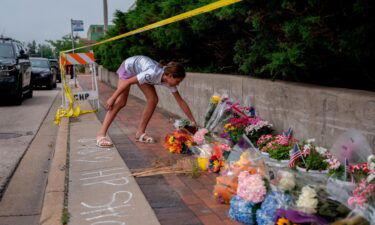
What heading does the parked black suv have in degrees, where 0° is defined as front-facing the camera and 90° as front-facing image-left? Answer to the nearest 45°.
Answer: approximately 0°

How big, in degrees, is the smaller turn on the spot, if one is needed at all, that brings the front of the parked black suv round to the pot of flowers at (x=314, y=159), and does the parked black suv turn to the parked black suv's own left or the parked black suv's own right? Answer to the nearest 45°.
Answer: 0° — it already faces it

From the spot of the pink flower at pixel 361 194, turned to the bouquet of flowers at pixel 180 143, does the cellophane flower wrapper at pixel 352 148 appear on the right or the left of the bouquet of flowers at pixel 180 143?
right

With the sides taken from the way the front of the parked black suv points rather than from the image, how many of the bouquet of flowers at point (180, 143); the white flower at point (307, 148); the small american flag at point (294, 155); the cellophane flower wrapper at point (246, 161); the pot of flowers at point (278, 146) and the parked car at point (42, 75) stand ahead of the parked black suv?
5

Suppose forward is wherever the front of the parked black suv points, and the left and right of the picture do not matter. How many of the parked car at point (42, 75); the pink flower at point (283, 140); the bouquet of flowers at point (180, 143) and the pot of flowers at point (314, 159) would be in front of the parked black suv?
3

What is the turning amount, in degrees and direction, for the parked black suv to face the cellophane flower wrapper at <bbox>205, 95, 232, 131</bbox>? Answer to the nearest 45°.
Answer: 0° — it already faces it

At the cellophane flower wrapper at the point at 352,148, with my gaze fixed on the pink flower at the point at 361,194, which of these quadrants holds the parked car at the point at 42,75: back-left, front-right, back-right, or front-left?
back-right

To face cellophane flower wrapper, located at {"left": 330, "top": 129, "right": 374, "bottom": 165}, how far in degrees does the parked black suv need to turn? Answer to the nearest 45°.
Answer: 0° — it already faces it

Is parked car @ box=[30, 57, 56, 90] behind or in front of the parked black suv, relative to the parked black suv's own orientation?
behind
